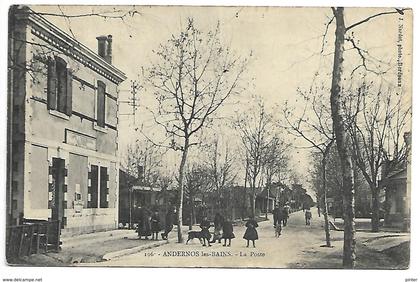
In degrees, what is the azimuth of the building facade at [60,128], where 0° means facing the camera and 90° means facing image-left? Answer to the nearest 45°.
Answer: approximately 315°

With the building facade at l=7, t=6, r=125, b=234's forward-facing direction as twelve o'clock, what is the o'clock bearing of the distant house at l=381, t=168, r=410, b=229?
The distant house is roughly at 11 o'clock from the building facade.

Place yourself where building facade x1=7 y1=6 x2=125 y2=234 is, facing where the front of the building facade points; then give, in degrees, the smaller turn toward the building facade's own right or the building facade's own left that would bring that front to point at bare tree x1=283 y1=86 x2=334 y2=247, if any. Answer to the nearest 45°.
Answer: approximately 45° to the building facade's own left

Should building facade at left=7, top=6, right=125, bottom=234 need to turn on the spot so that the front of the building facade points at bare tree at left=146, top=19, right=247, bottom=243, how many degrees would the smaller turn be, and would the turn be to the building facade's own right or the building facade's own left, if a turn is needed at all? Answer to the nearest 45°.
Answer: approximately 45° to the building facade's own left
